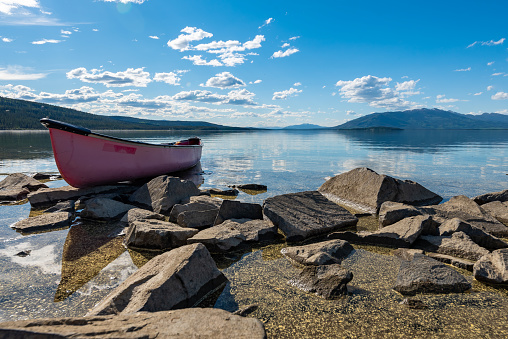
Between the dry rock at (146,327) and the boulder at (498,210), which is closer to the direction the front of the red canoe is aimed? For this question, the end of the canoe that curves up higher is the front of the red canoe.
the dry rock

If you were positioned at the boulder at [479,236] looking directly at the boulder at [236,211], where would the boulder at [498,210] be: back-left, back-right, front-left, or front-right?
back-right

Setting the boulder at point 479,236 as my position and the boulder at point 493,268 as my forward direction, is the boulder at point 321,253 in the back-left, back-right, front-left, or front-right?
front-right

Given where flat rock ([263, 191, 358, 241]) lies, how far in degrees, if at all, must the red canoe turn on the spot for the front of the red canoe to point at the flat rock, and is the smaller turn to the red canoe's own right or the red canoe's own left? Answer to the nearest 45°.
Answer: approximately 90° to the red canoe's own left

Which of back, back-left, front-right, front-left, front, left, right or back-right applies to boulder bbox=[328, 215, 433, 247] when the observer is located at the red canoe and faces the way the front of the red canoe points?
left

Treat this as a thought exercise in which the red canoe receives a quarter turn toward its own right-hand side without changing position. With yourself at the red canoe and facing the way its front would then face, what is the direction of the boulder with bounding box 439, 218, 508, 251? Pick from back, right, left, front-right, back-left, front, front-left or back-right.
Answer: back

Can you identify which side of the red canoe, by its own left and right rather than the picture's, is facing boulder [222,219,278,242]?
left

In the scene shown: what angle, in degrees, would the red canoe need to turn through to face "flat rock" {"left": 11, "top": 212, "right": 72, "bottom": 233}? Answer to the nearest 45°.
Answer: approximately 45° to its left

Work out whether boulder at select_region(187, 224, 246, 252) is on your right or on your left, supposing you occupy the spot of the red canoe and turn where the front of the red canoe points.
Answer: on your left

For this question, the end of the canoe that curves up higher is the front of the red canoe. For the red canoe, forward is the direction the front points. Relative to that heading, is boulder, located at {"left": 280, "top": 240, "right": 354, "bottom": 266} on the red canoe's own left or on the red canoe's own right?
on the red canoe's own left

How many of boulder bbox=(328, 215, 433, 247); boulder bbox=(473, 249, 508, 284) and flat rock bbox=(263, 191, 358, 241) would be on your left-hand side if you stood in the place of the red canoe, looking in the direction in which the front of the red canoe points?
3
